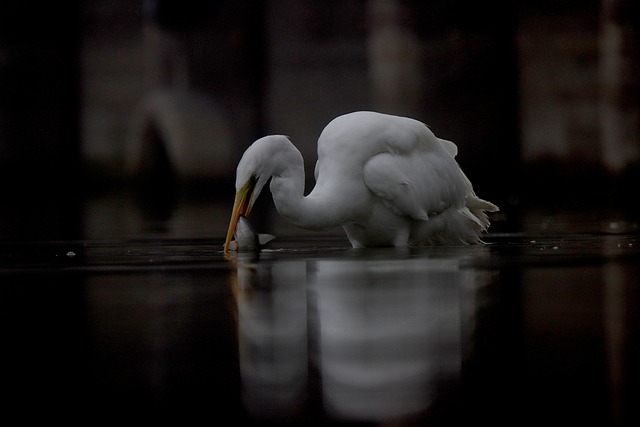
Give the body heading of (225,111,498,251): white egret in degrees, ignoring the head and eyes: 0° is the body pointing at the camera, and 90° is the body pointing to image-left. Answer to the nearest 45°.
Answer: approximately 90°
